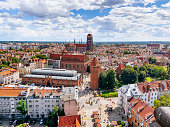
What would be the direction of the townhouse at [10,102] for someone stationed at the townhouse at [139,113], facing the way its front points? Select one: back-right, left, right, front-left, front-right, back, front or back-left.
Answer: front-right

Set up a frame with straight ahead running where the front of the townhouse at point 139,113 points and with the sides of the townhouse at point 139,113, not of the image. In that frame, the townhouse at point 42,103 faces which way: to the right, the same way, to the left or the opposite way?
to the left

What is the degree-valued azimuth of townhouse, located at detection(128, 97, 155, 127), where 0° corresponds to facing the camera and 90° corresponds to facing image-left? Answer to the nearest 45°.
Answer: approximately 45°

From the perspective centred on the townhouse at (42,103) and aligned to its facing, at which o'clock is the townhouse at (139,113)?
the townhouse at (139,113) is roughly at 10 o'clock from the townhouse at (42,103).

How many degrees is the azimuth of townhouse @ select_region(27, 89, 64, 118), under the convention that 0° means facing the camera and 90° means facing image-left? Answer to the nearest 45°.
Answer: approximately 0°

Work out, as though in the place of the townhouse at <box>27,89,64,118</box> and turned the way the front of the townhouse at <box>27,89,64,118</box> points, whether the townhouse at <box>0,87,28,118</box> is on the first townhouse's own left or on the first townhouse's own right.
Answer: on the first townhouse's own right

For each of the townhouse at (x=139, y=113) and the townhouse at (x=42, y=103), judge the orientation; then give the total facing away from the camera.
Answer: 0

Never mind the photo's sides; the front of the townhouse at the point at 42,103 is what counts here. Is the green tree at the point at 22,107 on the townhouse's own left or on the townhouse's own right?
on the townhouse's own right

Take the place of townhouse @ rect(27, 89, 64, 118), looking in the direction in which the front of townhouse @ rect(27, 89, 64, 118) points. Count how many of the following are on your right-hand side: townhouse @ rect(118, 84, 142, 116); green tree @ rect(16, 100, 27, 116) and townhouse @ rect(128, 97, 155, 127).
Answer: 1

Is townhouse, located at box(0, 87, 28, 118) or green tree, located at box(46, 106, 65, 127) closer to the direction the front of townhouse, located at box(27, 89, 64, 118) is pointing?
the green tree

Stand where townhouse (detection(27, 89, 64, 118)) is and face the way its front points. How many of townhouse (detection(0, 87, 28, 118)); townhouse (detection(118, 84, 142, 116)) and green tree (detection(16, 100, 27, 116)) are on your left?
1
